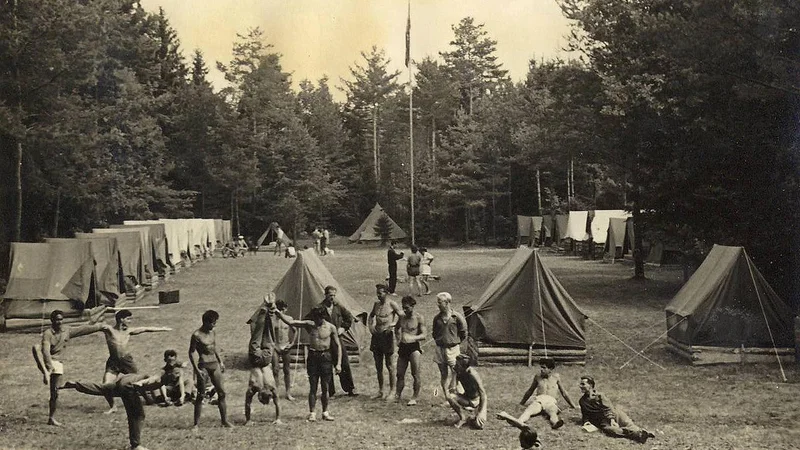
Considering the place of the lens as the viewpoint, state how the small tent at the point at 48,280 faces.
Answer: facing to the right of the viewer

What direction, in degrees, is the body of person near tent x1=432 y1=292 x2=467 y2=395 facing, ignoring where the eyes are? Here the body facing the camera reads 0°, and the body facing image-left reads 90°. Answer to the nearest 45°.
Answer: approximately 0°

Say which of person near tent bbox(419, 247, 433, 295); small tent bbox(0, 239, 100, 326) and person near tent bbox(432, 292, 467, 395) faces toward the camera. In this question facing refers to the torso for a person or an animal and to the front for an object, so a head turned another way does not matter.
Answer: person near tent bbox(432, 292, 467, 395)

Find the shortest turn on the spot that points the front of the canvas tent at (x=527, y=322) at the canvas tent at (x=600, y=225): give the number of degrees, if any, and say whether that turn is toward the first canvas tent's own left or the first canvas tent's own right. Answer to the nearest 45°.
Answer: approximately 180°

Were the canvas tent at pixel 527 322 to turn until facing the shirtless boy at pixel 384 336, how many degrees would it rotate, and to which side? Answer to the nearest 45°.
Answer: approximately 45° to its right

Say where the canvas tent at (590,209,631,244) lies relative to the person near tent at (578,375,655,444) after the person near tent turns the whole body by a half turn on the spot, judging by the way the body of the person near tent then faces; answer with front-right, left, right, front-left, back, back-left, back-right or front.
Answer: front-right

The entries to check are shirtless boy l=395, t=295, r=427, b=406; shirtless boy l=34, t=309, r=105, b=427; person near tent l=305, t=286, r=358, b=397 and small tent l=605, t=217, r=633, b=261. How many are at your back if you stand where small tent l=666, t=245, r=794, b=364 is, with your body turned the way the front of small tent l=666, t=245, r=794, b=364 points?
1

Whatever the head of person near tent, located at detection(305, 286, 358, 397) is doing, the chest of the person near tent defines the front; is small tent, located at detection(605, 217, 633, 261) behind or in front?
behind
